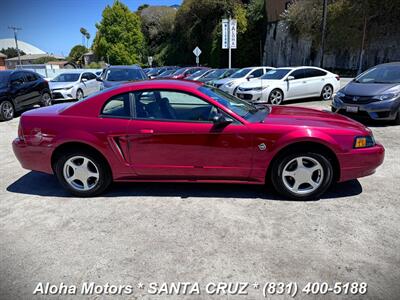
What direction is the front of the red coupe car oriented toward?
to the viewer's right

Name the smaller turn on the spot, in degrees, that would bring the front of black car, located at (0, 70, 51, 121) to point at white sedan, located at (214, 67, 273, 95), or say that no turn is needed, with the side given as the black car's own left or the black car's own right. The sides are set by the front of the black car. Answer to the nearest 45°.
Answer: approximately 135° to the black car's own left

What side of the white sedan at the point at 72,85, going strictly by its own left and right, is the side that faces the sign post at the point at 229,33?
back

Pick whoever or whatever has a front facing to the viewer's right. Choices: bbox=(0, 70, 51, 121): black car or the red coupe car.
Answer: the red coupe car

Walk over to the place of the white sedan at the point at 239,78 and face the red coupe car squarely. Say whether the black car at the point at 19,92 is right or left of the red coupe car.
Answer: right

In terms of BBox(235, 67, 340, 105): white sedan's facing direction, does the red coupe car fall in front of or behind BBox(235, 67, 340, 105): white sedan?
in front

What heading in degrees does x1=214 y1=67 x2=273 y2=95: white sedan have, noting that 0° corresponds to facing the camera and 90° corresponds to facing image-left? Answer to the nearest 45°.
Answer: approximately 45°

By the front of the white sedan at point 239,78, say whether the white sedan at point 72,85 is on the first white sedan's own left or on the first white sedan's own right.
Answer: on the first white sedan's own right

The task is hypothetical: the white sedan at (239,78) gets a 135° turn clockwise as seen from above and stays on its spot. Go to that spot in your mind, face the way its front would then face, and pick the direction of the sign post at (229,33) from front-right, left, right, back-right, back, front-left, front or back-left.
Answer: front

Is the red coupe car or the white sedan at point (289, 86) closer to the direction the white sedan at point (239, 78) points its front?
the red coupe car

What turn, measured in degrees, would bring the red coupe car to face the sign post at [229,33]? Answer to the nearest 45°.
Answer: approximately 90° to its left

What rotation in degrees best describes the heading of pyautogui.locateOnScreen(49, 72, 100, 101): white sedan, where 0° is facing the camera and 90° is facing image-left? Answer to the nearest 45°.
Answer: approximately 45°

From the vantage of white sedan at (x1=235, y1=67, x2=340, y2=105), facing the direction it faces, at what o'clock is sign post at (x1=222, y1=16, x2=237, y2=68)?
The sign post is roughly at 4 o'clock from the white sedan.
